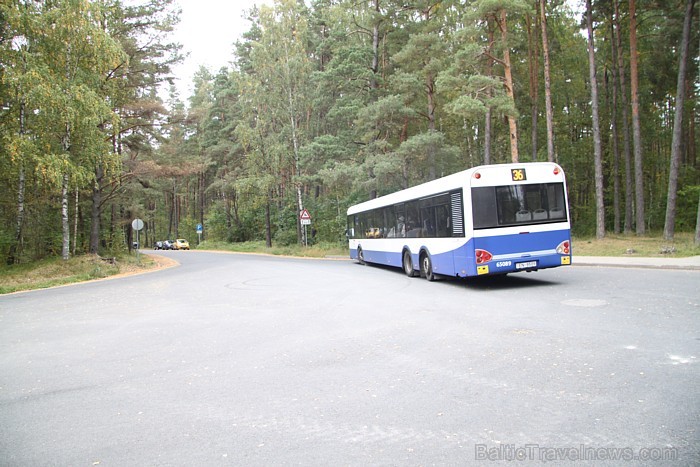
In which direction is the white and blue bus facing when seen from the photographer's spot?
facing away from the viewer and to the left of the viewer
